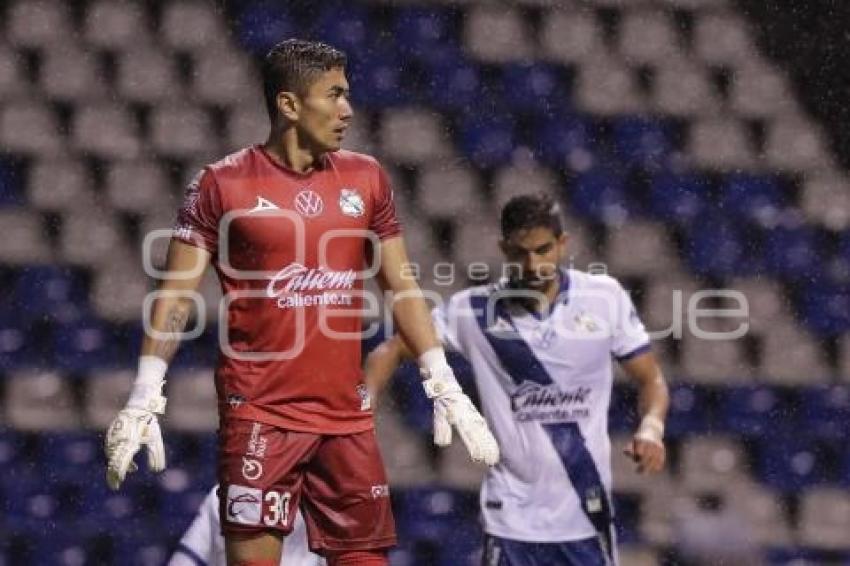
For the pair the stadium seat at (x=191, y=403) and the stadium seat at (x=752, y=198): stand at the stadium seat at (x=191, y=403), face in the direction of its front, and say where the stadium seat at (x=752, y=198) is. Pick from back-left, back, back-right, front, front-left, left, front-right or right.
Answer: left

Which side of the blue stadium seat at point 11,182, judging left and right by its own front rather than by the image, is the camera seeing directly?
front

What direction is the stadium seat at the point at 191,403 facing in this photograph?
toward the camera

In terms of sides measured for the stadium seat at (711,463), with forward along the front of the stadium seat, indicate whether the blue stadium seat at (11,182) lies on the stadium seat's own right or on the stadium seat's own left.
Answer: on the stadium seat's own right

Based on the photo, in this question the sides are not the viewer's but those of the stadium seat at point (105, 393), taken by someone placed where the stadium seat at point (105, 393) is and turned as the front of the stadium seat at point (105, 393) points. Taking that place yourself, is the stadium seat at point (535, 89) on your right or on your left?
on your left

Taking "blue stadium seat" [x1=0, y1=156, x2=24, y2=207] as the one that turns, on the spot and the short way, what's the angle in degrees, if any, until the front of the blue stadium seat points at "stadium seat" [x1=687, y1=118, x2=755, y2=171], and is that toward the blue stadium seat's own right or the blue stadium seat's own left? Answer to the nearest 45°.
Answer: approximately 90° to the blue stadium seat's own left
